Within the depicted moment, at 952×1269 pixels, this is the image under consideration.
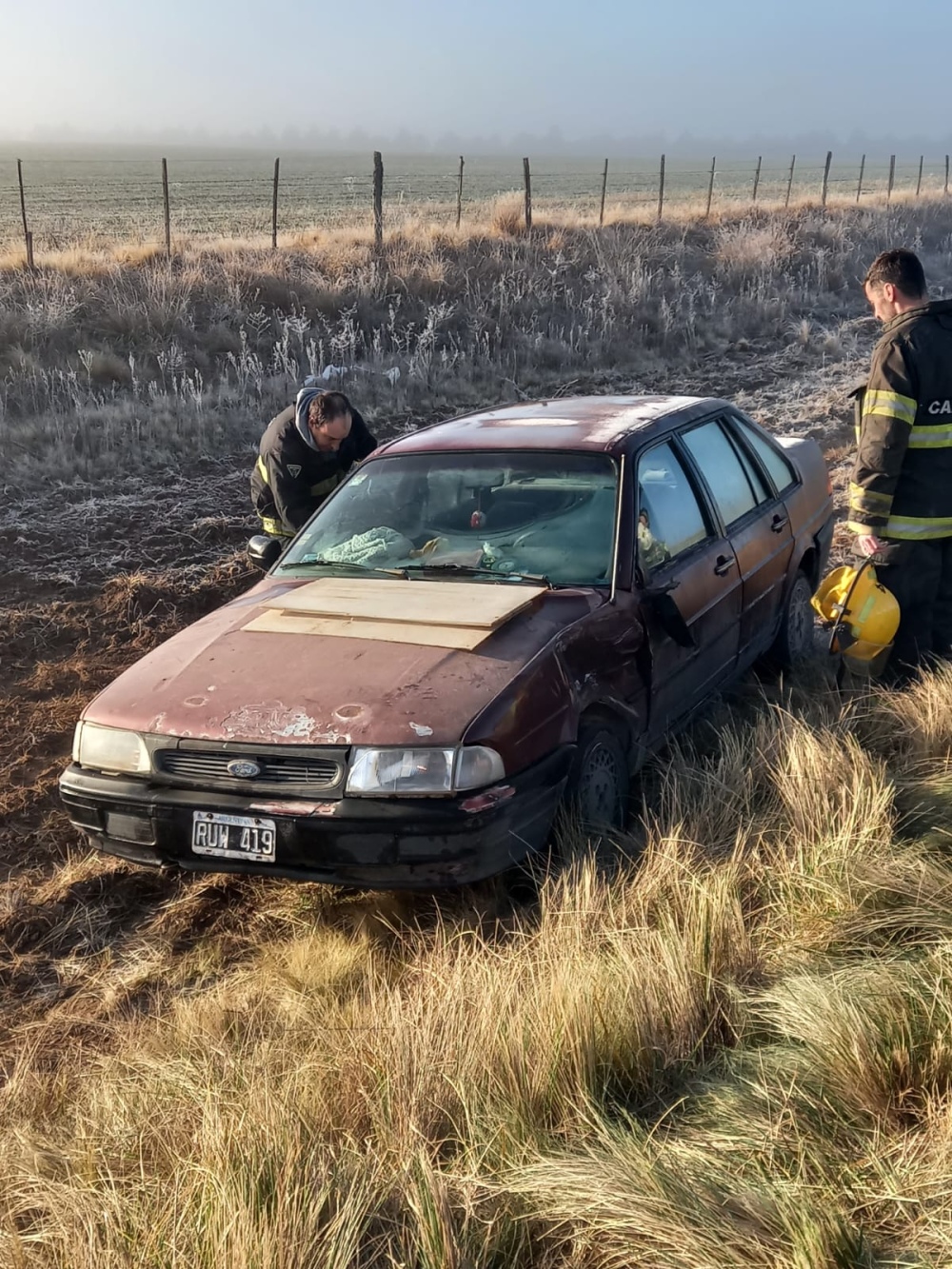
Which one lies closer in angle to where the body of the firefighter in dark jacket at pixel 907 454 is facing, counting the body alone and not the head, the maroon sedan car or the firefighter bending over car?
the firefighter bending over car

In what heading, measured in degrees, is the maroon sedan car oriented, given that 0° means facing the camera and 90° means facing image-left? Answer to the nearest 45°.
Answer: approximately 45°

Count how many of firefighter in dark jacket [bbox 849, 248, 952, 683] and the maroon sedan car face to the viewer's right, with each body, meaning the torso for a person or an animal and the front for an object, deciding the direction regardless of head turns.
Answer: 0

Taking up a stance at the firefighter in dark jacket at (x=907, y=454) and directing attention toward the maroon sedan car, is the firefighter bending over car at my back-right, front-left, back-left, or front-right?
front-right

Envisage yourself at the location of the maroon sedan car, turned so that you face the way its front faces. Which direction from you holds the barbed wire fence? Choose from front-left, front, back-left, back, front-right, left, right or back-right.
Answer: back-right

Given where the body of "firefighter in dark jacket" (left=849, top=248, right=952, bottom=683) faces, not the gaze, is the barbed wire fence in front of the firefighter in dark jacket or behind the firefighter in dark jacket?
in front

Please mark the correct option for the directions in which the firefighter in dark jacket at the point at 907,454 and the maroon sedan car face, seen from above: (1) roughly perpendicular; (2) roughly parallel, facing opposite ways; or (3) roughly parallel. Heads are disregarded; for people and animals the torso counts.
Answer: roughly perpendicular

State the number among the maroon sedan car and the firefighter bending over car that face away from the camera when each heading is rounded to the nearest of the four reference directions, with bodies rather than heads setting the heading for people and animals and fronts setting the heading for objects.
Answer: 0

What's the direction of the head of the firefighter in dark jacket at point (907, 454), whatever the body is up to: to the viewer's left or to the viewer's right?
to the viewer's left

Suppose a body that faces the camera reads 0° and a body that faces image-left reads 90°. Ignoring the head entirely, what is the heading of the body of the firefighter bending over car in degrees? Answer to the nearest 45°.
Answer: approximately 315°

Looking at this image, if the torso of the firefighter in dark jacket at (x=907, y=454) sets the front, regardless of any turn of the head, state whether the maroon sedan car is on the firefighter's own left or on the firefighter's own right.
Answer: on the firefighter's own left

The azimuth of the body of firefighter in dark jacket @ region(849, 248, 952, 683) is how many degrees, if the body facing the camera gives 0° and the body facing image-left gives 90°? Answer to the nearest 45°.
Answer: approximately 135°

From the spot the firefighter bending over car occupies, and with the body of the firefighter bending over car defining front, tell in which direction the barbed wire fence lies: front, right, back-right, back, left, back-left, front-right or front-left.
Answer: back-left

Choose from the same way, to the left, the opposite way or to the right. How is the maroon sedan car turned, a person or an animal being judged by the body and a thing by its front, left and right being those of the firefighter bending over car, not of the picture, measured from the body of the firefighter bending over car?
to the right
